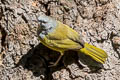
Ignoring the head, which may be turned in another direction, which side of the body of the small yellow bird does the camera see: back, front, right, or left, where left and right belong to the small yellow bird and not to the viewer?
left
